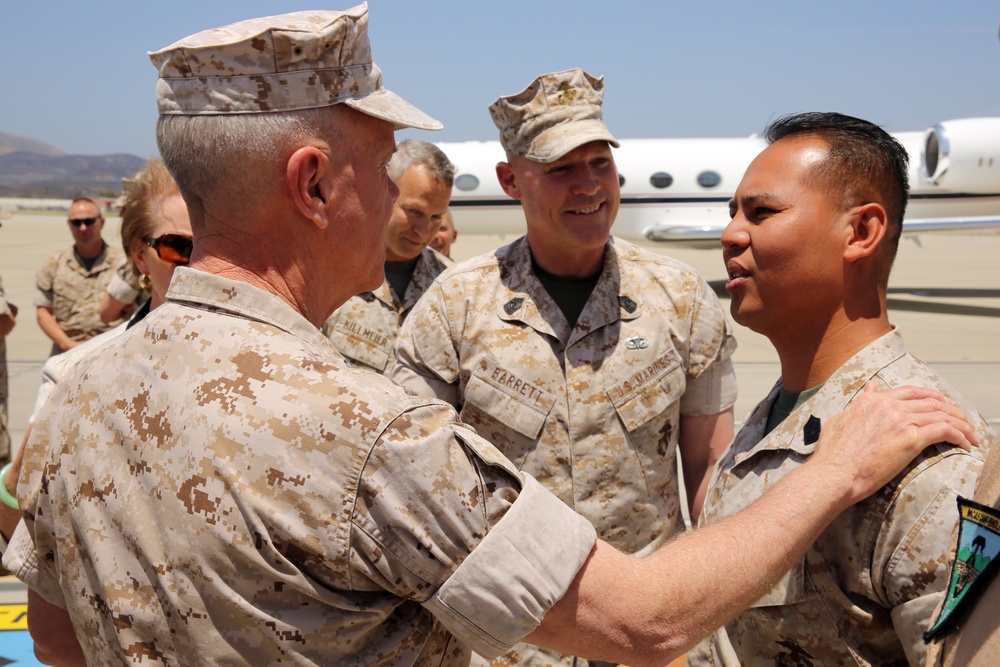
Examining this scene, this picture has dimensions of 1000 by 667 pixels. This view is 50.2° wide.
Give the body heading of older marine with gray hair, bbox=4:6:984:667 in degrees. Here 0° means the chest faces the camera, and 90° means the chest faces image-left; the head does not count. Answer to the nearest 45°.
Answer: approximately 225°

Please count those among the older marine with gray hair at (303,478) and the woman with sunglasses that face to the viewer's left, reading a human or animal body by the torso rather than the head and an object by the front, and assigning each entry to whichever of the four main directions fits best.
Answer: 0

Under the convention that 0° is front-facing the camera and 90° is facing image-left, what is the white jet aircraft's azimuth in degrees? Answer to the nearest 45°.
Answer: approximately 90°

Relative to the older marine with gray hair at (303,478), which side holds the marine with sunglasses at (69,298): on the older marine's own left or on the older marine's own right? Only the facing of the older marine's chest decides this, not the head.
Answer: on the older marine's own left

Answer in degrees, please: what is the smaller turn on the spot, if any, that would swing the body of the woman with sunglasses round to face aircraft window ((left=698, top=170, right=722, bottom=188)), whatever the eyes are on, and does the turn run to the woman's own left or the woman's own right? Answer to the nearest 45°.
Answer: approximately 90° to the woman's own left

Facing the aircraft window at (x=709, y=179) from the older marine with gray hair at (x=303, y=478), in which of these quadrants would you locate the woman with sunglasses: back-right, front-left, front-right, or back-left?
front-left

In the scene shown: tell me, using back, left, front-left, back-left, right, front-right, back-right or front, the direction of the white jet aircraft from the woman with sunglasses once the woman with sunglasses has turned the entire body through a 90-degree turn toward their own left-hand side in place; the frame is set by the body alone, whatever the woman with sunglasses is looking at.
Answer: front

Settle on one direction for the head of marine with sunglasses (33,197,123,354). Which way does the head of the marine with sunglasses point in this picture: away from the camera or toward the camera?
toward the camera

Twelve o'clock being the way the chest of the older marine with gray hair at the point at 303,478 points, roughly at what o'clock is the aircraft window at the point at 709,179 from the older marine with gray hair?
The aircraft window is roughly at 11 o'clock from the older marine with gray hair.

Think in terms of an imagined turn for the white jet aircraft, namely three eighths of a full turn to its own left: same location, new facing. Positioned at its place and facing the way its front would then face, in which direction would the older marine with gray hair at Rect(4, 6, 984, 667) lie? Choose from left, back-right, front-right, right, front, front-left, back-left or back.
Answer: front-right
